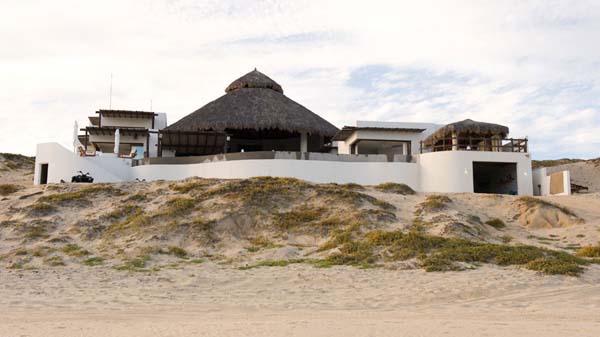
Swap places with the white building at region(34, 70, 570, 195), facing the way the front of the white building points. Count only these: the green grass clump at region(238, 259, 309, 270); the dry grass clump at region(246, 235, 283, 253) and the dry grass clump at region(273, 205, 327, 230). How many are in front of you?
3

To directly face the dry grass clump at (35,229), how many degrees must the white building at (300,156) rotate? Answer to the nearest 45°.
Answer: approximately 45° to its right

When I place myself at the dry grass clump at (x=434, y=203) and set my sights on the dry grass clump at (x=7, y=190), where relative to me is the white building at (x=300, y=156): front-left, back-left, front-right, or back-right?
front-right

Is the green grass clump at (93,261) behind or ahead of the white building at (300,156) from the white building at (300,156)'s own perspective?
ahead

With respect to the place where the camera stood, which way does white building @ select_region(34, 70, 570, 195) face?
facing the viewer

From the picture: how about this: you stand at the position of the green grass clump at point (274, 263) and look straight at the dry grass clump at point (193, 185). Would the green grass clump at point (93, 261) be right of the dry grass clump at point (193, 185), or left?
left

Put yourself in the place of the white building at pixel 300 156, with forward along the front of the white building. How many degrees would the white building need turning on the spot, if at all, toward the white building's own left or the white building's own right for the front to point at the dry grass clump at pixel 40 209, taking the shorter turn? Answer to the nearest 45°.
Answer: approximately 45° to the white building's own right

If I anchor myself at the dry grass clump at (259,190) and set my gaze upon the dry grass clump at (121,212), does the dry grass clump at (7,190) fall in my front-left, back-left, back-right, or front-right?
front-right

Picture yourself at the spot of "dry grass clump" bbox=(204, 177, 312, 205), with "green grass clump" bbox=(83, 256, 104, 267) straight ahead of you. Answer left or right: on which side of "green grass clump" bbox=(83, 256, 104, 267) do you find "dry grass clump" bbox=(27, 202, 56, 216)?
right

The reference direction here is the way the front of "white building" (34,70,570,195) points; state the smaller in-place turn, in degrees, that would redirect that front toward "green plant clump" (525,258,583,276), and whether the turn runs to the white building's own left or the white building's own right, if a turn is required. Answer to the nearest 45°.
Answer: approximately 45° to the white building's own left

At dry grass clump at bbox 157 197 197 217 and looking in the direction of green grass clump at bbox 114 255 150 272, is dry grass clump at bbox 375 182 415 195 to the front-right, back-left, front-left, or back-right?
back-left
